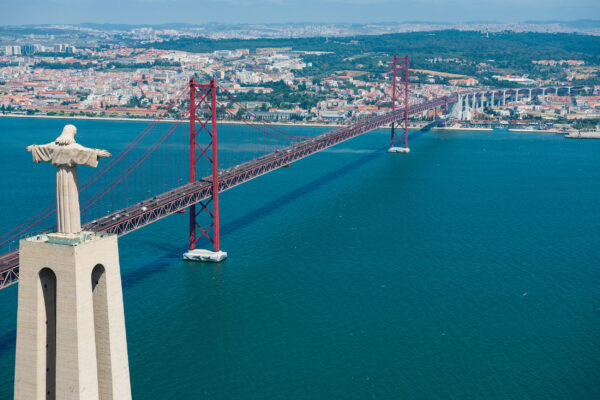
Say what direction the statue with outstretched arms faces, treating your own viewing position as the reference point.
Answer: facing away from the viewer and to the right of the viewer

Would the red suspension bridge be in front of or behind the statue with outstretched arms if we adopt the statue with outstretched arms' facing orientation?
in front
